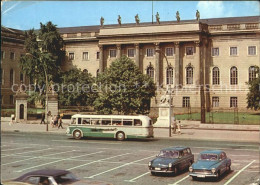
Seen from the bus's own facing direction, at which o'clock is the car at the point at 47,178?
The car is roughly at 9 o'clock from the bus.

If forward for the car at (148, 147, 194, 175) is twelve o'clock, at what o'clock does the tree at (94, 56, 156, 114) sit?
The tree is roughly at 4 o'clock from the car.

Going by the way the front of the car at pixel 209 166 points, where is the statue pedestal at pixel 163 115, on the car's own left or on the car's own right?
on the car's own right

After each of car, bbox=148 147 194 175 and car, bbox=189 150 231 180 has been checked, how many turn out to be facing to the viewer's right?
0

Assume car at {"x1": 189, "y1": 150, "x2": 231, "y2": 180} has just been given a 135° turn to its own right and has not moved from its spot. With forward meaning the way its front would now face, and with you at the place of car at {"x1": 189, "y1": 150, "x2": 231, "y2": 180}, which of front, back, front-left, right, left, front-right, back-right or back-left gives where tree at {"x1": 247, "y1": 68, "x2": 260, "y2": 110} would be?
front

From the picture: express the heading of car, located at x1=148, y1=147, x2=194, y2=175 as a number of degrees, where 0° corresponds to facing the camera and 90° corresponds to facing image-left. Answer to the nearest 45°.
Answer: approximately 45°

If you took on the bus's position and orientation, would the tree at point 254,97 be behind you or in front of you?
behind

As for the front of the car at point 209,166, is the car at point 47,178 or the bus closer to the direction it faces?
the car

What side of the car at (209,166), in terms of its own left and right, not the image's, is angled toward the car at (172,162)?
right

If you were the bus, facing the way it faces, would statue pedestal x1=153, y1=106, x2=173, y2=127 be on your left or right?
on your right

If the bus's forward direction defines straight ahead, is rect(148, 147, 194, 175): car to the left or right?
on its left

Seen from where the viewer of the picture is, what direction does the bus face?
facing to the left of the viewer

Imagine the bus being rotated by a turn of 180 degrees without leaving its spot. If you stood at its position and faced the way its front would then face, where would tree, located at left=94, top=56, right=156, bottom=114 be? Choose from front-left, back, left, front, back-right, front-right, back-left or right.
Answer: left

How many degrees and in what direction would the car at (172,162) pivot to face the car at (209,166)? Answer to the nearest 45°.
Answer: approximately 90° to its left

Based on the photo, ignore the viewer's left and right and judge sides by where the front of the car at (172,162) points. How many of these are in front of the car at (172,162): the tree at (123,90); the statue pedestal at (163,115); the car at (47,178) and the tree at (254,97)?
1
